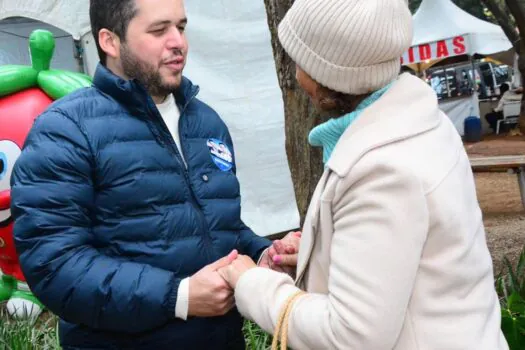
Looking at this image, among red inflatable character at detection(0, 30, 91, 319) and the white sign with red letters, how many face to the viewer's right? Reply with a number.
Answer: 0

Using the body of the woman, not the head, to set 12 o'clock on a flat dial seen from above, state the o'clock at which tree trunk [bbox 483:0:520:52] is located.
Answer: The tree trunk is roughly at 2 o'clock from the woman.

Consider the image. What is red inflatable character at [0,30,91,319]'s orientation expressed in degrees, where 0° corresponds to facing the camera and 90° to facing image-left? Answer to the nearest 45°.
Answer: approximately 45°

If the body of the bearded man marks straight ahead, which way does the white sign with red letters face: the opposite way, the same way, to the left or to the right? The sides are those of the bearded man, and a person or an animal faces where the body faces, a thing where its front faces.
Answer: to the right

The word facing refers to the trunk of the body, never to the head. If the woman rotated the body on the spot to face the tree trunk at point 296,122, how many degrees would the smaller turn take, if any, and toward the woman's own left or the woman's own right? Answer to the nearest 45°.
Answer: approximately 45° to the woman's own right

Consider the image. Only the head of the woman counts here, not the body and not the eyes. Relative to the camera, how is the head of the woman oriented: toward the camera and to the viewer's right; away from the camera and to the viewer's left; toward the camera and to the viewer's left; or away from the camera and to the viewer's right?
away from the camera and to the viewer's left

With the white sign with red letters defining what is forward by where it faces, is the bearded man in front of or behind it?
in front

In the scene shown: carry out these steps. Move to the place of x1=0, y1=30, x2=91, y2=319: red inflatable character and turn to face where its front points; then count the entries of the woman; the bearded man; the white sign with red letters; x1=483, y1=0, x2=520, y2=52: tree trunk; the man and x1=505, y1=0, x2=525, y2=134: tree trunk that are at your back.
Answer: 4

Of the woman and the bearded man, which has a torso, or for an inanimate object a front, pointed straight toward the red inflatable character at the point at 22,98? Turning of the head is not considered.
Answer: the woman

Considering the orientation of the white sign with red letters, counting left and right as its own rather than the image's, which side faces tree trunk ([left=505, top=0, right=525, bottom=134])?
left

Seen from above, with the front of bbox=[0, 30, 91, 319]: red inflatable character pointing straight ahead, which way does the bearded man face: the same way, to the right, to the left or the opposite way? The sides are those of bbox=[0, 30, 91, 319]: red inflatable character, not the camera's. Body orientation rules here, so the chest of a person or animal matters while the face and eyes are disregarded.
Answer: to the left

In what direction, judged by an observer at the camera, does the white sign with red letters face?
facing the viewer and to the left of the viewer

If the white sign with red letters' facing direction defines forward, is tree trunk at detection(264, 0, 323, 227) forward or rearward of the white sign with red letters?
forward

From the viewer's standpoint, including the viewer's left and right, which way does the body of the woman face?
facing away from the viewer and to the left of the viewer

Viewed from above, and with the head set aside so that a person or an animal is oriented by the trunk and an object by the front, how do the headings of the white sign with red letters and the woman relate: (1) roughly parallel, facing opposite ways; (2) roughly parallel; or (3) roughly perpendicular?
roughly perpendicular

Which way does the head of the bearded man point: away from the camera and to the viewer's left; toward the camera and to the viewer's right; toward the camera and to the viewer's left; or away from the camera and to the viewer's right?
toward the camera and to the viewer's right

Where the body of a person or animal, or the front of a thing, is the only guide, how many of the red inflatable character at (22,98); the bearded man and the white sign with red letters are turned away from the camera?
0

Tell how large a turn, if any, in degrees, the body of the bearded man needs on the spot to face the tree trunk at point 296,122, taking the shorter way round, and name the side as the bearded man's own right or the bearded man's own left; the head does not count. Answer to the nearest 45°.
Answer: approximately 90° to the bearded man's own left

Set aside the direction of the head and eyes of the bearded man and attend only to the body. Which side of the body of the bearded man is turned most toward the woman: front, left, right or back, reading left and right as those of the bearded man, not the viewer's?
front

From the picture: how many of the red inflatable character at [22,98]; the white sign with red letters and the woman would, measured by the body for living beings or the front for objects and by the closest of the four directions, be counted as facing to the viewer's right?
0

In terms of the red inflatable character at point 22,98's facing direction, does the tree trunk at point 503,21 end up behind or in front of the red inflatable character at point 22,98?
behind
